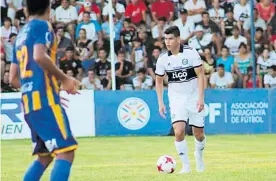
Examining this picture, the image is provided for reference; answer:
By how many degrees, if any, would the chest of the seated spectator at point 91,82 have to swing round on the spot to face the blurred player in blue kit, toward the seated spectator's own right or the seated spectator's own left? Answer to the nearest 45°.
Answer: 0° — they already face them

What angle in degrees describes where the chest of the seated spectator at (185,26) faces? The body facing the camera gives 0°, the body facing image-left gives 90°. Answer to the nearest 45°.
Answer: approximately 0°

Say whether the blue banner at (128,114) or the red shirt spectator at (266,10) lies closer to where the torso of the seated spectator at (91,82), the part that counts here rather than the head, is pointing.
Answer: the blue banner

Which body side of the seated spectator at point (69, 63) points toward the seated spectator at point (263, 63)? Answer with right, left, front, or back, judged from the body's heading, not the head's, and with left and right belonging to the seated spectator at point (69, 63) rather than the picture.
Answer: left

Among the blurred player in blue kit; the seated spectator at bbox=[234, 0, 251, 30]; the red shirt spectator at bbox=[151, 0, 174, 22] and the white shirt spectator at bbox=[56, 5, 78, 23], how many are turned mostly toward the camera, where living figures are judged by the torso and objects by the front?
3

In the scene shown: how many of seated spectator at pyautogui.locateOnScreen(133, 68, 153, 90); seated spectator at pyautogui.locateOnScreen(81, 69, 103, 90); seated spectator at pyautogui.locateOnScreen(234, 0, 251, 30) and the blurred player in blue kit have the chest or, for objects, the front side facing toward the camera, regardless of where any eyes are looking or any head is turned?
3

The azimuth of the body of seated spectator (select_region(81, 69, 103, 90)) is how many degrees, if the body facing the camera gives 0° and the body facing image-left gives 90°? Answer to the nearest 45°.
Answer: approximately 0°

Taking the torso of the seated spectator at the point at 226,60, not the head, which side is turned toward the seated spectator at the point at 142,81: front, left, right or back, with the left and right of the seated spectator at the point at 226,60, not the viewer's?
right
